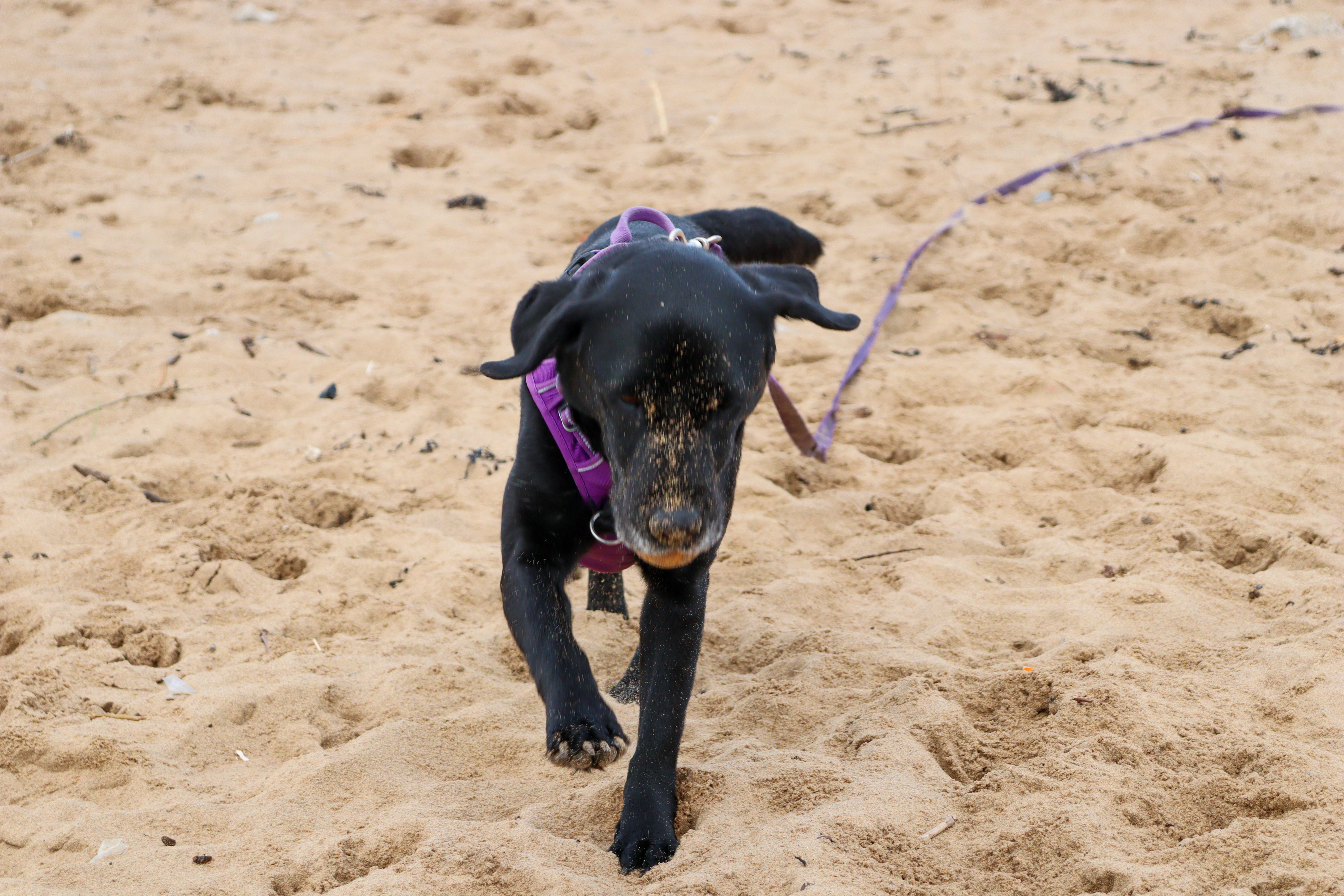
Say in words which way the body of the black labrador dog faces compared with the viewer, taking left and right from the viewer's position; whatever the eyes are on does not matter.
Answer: facing the viewer

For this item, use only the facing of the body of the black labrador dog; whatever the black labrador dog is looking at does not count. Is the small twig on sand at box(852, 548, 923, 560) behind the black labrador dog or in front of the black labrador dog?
behind

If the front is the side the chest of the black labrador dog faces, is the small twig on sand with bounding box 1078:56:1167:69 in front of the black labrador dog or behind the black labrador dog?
behind

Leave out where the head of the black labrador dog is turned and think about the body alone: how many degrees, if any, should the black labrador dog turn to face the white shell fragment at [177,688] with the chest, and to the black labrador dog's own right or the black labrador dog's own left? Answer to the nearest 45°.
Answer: approximately 90° to the black labrador dog's own right

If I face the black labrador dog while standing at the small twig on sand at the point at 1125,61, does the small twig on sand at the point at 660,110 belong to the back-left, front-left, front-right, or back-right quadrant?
front-right

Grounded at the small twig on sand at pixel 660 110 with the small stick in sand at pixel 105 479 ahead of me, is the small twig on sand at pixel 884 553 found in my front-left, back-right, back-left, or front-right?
front-left

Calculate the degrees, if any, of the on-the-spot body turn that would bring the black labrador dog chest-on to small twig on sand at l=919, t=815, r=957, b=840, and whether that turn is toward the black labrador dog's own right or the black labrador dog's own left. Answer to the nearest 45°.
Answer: approximately 45° to the black labrador dog's own left

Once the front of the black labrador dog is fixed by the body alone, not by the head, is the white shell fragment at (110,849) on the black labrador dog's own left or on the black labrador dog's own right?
on the black labrador dog's own right

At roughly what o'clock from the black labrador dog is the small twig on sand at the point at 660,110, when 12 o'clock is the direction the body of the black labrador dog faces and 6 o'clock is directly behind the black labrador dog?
The small twig on sand is roughly at 6 o'clock from the black labrador dog.

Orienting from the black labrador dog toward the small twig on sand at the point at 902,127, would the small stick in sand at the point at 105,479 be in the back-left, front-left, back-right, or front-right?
front-left

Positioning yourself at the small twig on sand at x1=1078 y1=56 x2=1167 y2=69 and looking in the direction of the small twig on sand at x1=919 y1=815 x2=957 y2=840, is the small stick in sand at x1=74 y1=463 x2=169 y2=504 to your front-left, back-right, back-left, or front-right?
front-right

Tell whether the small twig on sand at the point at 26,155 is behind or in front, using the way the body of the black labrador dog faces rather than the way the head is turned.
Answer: behind

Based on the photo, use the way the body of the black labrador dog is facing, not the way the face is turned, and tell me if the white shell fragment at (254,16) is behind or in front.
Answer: behind

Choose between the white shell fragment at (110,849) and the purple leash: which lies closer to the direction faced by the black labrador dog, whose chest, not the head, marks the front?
the white shell fragment

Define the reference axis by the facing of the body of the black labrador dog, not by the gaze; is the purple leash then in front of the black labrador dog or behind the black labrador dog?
behind

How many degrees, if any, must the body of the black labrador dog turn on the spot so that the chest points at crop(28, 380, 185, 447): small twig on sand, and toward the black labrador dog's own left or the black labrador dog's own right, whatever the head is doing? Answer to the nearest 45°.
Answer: approximately 135° to the black labrador dog's own right

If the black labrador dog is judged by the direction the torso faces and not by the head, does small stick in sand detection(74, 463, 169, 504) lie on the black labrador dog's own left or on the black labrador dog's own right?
on the black labrador dog's own right
